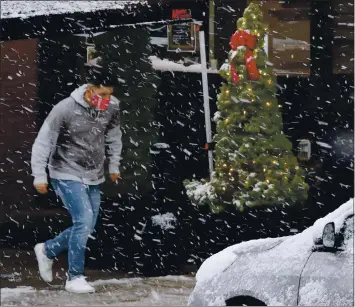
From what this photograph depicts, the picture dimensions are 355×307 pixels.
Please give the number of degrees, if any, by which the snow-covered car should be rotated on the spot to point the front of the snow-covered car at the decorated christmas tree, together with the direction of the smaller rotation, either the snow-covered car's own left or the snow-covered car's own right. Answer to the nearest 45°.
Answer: approximately 90° to the snow-covered car's own right

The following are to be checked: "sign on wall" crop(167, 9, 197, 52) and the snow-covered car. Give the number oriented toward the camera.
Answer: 1

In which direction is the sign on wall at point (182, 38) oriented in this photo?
toward the camera

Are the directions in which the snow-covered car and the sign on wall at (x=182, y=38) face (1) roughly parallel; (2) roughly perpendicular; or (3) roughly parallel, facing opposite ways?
roughly perpendicular

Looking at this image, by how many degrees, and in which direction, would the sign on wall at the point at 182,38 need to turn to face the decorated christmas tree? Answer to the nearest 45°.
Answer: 0° — it already faces it

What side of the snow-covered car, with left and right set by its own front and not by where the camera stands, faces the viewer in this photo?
left

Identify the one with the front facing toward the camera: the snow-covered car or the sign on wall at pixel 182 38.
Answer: the sign on wall

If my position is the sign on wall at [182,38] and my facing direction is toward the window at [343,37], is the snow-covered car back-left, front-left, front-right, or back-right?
front-right

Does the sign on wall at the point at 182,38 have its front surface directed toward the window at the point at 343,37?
no

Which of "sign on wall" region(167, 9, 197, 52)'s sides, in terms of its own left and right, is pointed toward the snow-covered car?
front

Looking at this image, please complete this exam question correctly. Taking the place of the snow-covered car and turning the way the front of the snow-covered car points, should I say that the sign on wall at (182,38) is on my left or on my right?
on my right

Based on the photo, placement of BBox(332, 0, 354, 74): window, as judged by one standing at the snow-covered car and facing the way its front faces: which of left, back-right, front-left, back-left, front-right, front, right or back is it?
right
